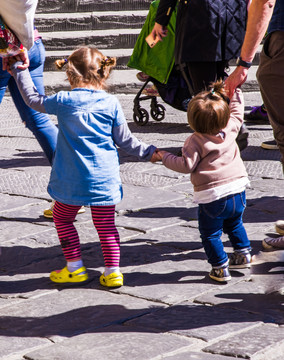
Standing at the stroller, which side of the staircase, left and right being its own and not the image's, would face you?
front

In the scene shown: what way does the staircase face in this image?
toward the camera

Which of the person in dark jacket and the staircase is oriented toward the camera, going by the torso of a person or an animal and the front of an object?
the staircase

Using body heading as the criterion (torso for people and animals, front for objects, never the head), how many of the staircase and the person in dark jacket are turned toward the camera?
1

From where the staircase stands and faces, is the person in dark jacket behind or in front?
in front
